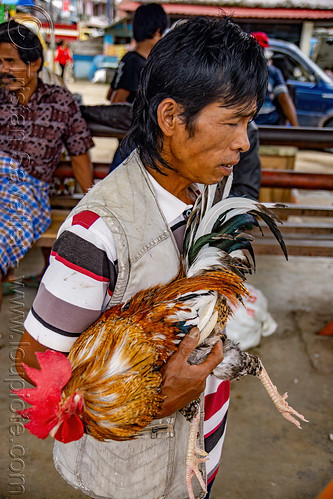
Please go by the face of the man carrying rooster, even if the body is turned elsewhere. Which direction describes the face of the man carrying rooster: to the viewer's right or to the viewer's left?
to the viewer's right

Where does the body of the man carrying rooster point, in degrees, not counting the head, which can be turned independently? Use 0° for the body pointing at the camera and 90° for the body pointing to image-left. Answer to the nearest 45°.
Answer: approximately 315°

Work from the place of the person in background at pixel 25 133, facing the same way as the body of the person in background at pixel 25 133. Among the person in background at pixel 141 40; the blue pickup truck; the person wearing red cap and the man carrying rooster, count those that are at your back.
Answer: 3

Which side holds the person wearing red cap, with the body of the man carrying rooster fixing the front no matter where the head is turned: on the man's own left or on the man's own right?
on the man's own left
